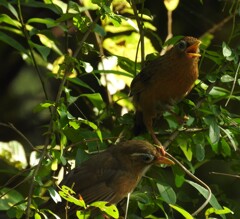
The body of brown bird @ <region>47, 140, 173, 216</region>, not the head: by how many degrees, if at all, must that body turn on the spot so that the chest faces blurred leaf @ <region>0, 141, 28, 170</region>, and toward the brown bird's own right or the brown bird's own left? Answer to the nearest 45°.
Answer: approximately 135° to the brown bird's own left

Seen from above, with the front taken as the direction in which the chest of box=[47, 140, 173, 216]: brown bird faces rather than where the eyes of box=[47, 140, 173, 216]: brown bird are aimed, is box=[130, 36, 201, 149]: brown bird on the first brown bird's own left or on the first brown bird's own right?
on the first brown bird's own left

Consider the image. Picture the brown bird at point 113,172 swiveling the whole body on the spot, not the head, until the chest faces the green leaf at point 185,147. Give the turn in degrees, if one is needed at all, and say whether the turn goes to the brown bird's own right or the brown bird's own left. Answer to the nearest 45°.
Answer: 0° — it already faces it

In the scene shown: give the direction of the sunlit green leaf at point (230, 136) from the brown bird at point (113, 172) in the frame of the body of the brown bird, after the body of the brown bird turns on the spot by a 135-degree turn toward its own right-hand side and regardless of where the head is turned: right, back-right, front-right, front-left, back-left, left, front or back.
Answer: back-left

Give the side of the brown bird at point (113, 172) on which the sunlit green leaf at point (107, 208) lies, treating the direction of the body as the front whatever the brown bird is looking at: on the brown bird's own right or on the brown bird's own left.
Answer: on the brown bird's own right

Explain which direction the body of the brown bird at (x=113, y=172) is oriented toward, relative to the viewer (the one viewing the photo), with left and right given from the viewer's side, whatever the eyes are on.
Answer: facing to the right of the viewer

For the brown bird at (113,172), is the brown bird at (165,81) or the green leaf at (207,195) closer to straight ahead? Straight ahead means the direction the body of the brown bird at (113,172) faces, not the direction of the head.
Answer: the green leaf

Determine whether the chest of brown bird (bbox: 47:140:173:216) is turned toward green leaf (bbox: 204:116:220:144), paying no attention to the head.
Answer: yes

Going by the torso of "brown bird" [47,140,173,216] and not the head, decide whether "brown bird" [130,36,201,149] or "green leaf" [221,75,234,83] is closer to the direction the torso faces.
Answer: the green leaf

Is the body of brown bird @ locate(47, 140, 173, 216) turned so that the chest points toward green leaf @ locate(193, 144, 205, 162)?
yes

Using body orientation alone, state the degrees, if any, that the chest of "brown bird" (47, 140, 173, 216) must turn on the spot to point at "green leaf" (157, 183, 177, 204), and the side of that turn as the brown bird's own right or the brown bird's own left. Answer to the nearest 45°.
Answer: approximately 45° to the brown bird's own right

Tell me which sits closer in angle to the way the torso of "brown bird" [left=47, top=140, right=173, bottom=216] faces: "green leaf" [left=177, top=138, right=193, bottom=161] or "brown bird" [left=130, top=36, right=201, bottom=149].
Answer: the green leaf

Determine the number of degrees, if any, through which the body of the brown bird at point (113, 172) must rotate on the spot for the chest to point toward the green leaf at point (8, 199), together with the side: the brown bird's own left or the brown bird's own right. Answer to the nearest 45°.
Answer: approximately 180°
